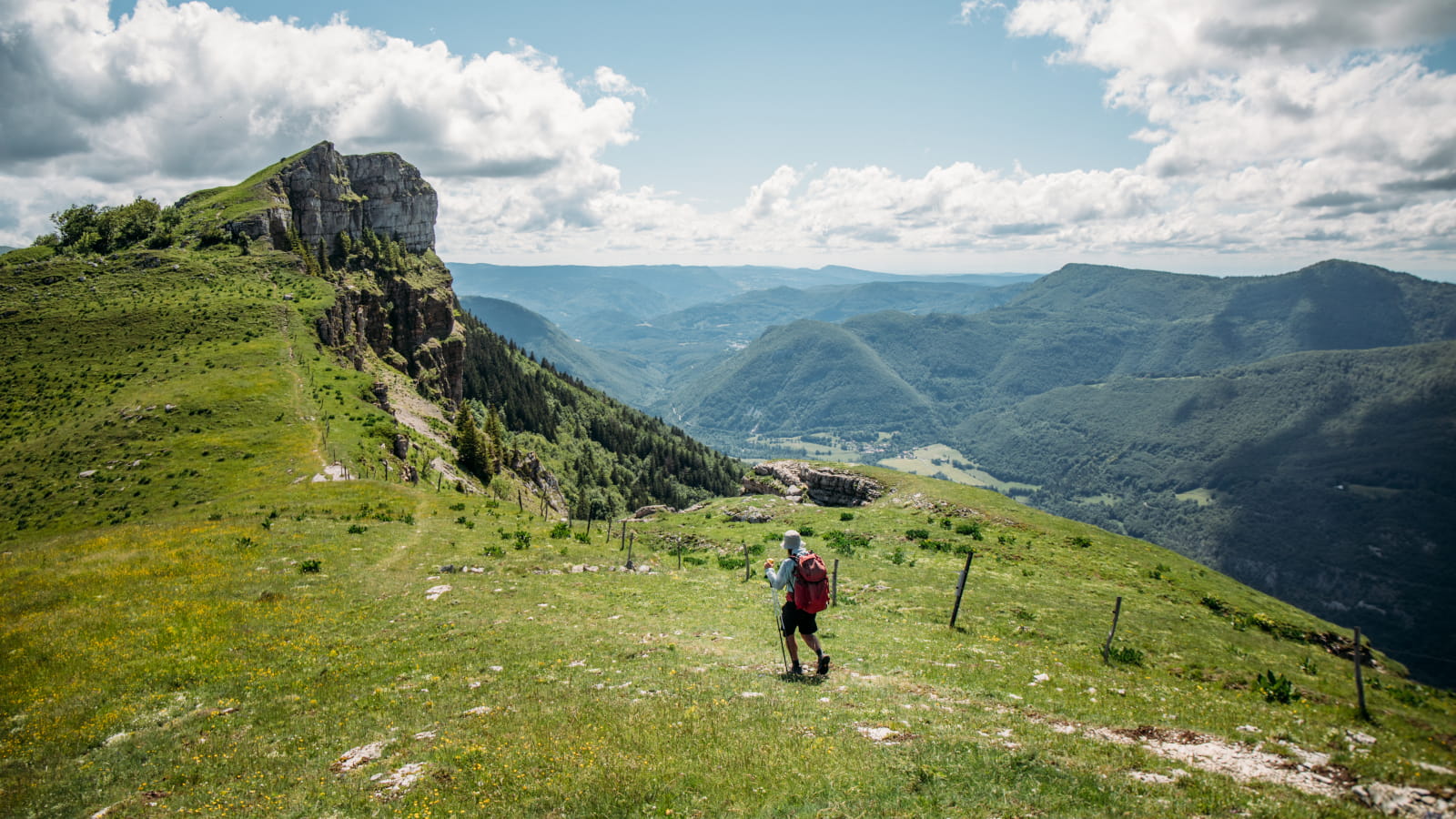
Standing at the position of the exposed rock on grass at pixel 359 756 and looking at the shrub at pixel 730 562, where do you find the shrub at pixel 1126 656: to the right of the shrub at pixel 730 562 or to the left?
right

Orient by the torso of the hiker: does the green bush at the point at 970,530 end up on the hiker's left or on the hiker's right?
on the hiker's right

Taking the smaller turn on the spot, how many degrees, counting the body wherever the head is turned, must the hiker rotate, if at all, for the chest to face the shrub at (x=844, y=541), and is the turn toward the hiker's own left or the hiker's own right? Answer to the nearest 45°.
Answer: approximately 45° to the hiker's own right

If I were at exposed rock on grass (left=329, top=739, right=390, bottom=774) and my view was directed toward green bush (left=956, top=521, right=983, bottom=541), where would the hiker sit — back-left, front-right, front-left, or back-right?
front-right

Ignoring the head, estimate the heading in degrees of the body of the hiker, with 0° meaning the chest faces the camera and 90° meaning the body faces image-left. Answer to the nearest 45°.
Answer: approximately 135°

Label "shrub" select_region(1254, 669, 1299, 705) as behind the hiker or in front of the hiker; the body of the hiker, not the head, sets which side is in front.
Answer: behind

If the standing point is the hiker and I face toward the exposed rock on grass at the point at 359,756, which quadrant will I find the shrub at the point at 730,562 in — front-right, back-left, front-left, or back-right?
back-right

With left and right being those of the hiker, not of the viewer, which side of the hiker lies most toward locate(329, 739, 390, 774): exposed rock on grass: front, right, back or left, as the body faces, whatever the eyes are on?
left

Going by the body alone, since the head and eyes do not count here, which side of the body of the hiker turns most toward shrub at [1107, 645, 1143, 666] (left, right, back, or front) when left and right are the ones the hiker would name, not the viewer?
right

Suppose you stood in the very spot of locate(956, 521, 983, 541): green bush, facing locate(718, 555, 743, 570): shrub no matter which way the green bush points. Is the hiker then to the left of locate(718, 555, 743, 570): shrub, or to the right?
left
